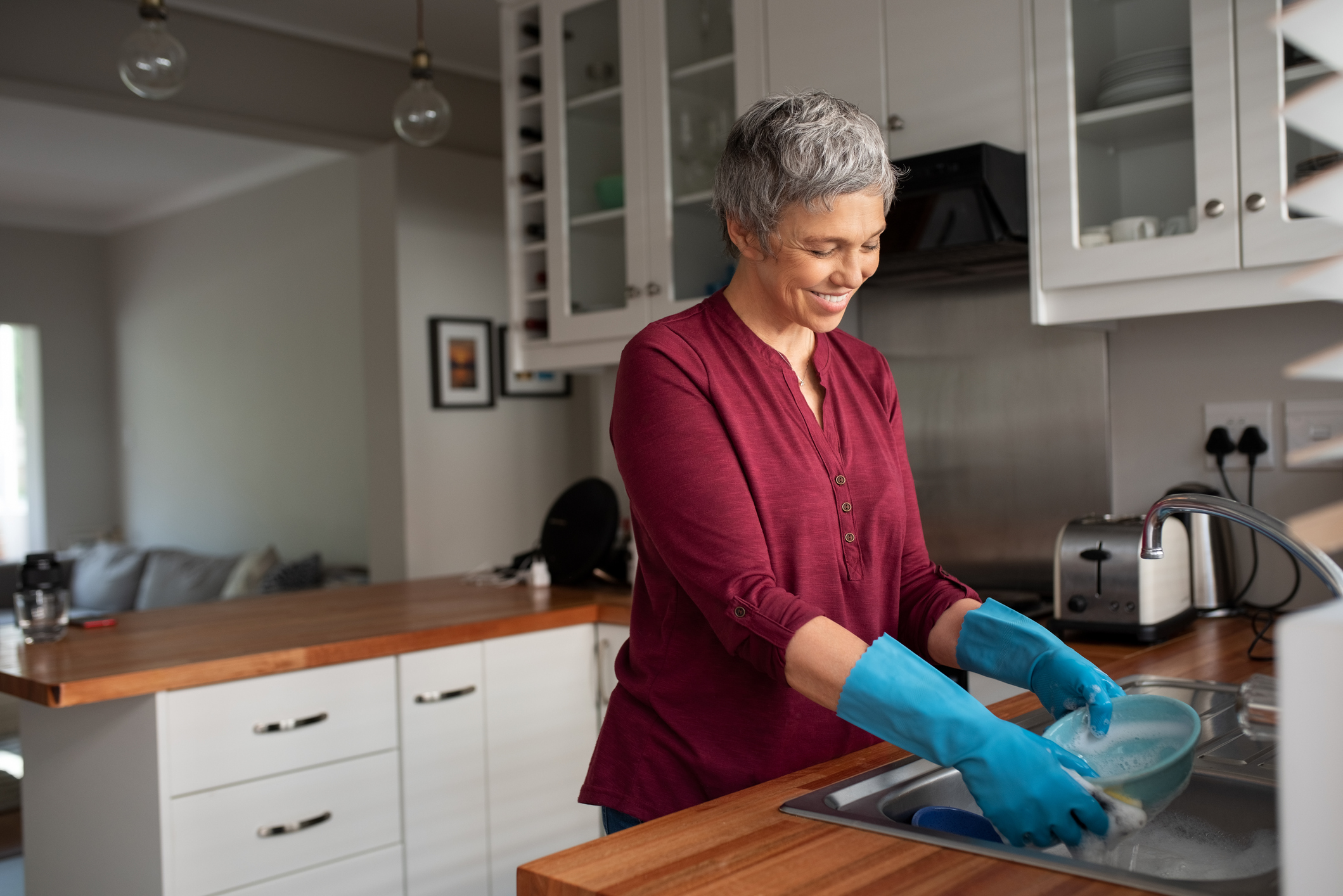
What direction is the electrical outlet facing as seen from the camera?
toward the camera

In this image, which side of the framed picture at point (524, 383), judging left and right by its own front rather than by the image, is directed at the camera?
front

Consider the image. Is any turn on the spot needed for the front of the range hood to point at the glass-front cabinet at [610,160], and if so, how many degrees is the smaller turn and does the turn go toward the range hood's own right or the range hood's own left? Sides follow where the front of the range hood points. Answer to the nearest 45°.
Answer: approximately 90° to the range hood's own right

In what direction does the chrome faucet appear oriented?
to the viewer's left

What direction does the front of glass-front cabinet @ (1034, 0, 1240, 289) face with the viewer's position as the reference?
facing the viewer and to the left of the viewer

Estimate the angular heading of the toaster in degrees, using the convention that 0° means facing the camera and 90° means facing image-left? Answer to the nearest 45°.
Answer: approximately 45°

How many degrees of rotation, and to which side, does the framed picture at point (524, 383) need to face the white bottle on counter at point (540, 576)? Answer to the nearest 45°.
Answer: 0° — it already faces it

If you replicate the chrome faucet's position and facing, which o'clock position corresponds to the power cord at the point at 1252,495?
The power cord is roughly at 3 o'clock from the chrome faucet.

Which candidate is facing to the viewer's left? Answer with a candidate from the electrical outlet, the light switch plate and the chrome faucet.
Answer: the chrome faucet

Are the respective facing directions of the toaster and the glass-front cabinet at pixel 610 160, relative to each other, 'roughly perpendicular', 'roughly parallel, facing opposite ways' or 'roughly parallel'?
roughly parallel

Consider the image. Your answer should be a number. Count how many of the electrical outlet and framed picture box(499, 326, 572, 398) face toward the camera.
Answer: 2

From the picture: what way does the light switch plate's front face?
toward the camera

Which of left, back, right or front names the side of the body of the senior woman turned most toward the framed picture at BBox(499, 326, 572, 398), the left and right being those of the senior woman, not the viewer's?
back

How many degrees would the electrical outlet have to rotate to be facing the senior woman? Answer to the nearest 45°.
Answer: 0° — it already faces them

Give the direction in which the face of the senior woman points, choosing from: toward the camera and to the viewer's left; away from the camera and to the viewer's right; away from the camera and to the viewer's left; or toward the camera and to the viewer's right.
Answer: toward the camera and to the viewer's right

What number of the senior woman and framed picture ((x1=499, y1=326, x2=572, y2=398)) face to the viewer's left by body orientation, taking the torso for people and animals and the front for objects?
0
